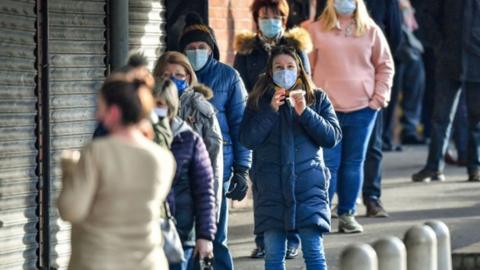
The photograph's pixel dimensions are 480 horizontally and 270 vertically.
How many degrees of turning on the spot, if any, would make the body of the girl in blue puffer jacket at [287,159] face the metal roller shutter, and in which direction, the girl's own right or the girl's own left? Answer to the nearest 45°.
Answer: approximately 135° to the girl's own right

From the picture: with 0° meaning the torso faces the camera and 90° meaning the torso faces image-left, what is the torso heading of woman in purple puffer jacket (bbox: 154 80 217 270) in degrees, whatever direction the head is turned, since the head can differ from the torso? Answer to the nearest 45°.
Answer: approximately 45°

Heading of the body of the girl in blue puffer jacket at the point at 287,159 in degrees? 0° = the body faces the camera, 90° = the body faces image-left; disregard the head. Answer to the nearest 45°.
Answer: approximately 0°

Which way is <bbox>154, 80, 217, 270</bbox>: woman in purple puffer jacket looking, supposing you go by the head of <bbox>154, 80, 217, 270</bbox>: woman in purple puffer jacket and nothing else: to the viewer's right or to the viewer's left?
to the viewer's left

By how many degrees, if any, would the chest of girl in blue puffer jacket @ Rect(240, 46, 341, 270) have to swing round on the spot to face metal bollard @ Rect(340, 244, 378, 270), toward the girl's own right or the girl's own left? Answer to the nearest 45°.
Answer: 0° — they already face it

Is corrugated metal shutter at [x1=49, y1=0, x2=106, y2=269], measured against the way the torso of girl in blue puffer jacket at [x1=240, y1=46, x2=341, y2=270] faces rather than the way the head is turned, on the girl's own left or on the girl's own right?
on the girl's own right

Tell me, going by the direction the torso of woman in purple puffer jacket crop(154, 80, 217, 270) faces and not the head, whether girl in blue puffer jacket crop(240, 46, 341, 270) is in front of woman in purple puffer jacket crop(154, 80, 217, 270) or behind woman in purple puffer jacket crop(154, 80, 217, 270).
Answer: behind
